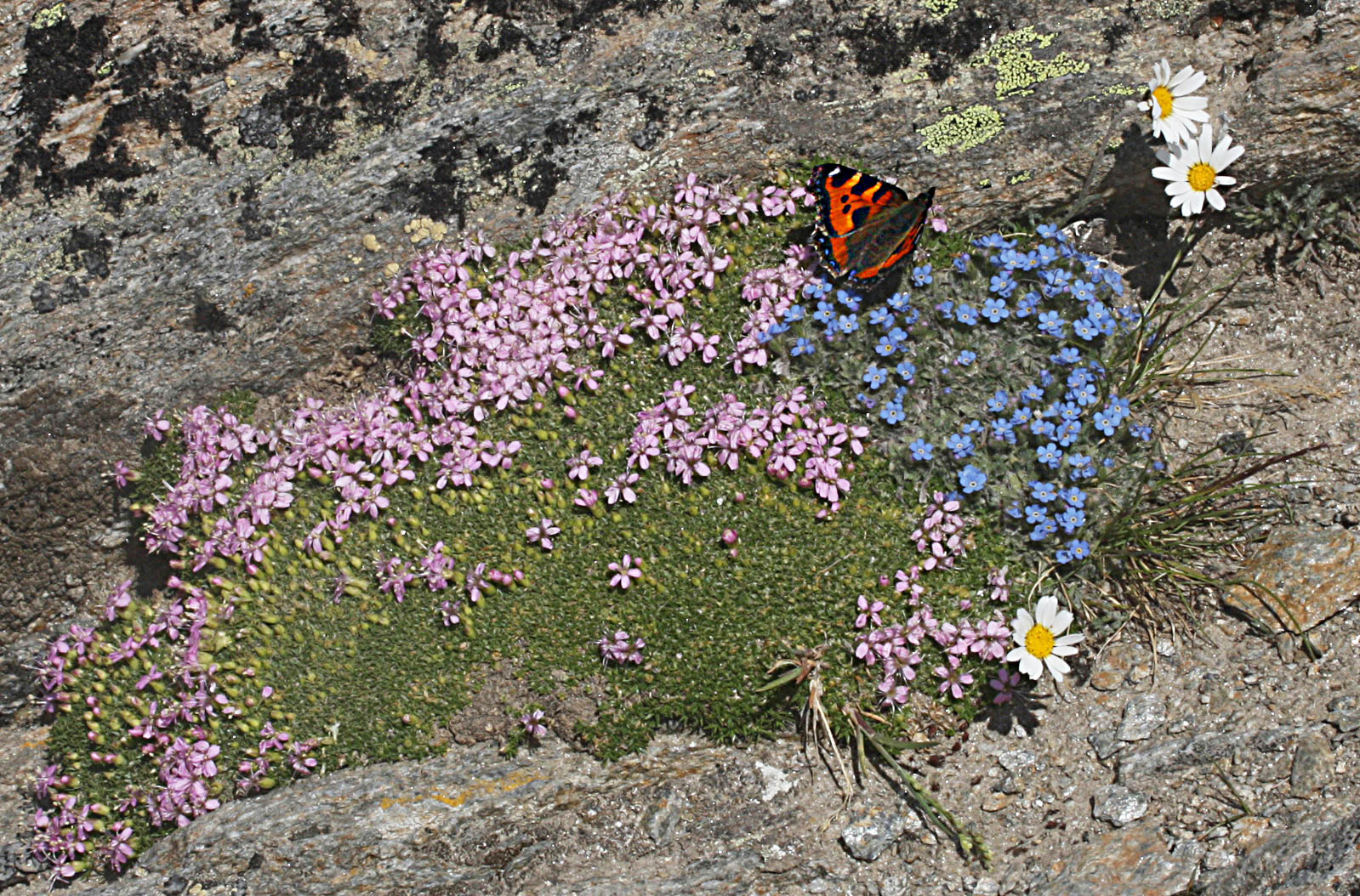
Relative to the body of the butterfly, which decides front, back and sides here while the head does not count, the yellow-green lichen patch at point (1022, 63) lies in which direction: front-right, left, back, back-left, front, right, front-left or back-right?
front

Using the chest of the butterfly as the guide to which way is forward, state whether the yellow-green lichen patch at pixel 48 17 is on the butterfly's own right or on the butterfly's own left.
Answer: on the butterfly's own left

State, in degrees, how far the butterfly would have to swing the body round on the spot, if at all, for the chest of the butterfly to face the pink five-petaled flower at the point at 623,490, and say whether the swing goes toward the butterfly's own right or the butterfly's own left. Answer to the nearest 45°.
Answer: approximately 135° to the butterfly's own left

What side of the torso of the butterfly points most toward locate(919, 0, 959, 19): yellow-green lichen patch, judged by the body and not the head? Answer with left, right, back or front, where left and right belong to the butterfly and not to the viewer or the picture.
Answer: front

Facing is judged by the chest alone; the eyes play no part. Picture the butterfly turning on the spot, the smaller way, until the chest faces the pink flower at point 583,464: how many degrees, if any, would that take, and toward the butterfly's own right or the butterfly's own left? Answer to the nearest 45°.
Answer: approximately 135° to the butterfly's own left

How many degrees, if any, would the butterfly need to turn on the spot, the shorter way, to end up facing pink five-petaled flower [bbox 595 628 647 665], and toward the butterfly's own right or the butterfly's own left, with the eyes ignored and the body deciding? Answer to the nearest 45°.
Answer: approximately 180°

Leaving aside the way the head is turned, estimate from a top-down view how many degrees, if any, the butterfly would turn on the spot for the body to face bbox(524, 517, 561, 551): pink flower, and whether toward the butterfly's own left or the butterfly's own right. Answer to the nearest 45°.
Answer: approximately 135° to the butterfly's own left
